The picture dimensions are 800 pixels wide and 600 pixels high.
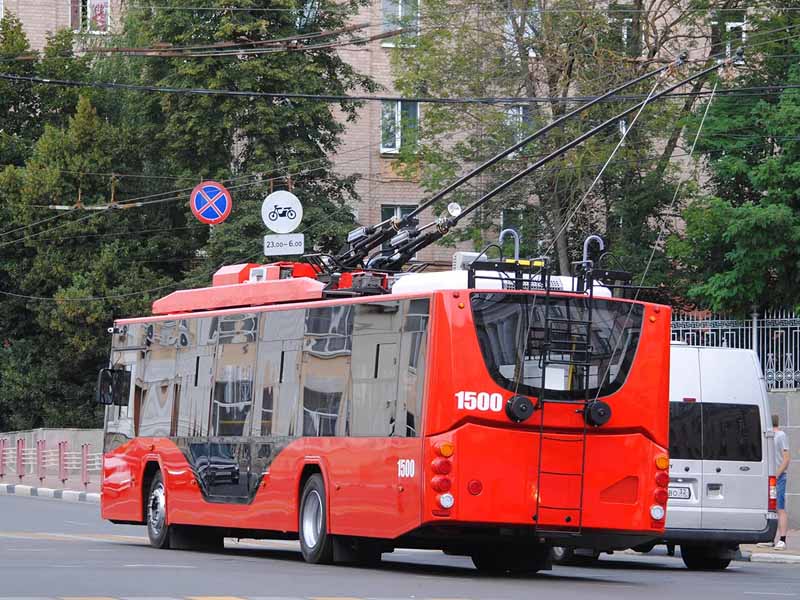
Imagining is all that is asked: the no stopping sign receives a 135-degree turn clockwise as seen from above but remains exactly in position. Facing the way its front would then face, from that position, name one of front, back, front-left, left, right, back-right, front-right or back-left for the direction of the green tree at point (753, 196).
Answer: back-right

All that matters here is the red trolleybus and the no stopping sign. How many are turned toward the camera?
1

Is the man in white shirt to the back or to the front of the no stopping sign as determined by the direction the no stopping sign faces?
to the front

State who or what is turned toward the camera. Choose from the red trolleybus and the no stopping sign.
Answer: the no stopping sign

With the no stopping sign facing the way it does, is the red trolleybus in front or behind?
in front

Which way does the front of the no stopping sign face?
toward the camera

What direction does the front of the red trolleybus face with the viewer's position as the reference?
facing away from the viewer and to the left of the viewer

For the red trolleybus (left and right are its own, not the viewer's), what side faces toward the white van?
right

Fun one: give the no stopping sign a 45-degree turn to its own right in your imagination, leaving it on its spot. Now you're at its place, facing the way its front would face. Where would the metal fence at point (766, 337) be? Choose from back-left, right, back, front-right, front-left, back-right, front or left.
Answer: left

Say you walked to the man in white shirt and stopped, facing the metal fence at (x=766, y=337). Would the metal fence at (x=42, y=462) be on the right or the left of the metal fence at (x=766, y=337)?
left
